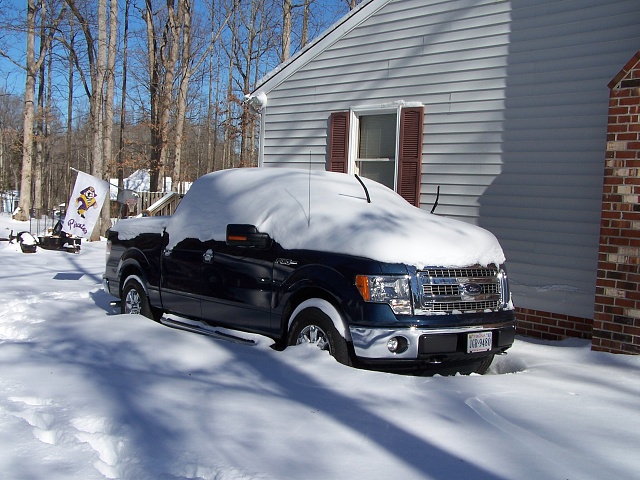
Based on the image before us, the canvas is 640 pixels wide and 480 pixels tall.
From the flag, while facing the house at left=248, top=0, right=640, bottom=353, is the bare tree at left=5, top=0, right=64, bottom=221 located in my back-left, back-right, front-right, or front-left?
back-left

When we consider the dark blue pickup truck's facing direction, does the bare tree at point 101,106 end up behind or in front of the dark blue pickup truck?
behind

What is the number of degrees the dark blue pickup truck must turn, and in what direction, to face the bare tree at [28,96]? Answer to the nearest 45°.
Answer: approximately 180°

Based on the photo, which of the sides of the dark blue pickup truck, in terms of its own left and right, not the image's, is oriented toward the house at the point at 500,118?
left

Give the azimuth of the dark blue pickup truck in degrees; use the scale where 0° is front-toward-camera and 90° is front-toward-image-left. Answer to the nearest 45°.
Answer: approximately 315°
